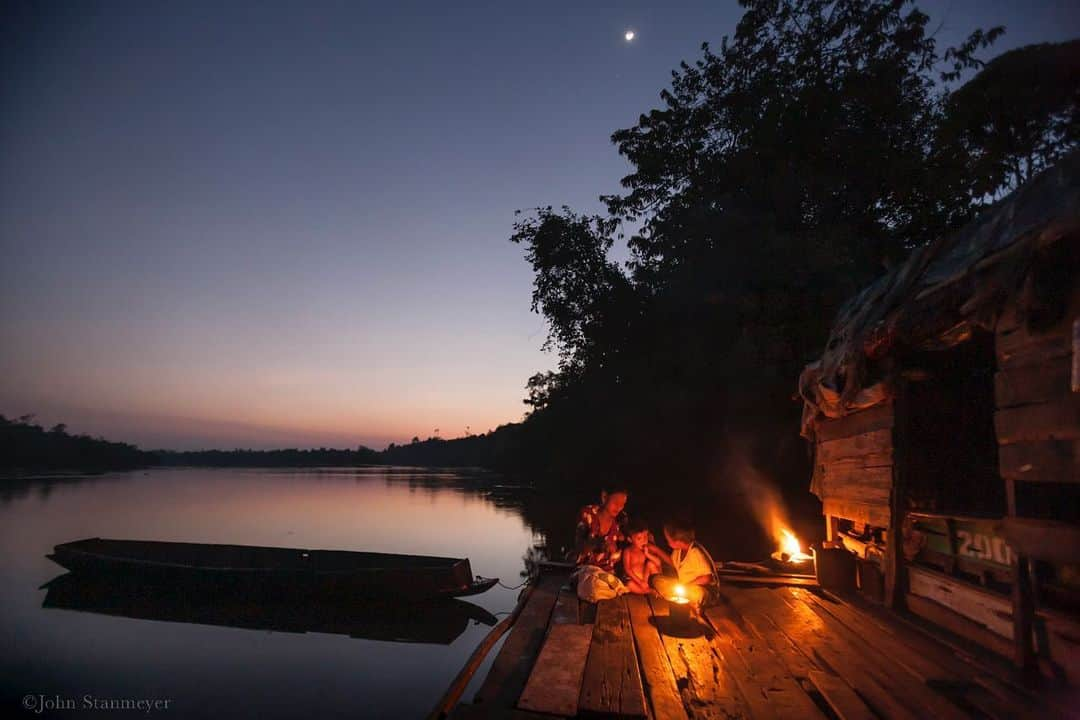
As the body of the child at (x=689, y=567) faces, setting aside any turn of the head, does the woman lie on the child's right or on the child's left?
on the child's right

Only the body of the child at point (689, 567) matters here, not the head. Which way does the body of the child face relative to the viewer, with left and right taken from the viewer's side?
facing the viewer and to the left of the viewer

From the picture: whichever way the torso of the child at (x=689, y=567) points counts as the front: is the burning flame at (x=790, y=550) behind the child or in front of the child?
behind

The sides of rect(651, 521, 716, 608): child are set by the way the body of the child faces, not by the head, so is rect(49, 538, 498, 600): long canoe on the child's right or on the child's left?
on the child's right
